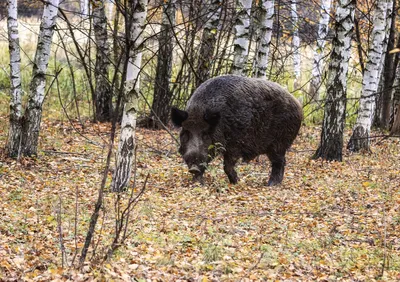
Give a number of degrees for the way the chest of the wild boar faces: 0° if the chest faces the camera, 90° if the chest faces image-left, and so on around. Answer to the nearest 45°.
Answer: approximately 45°
